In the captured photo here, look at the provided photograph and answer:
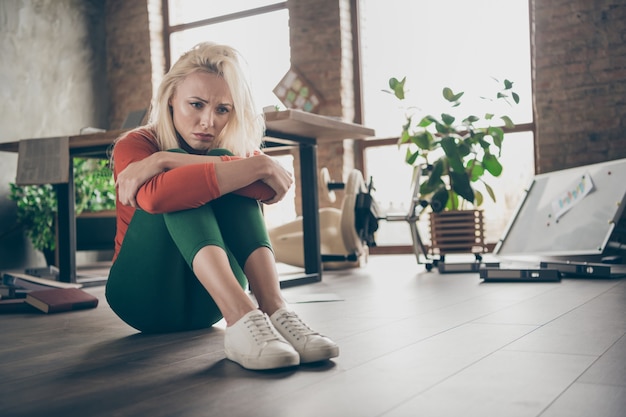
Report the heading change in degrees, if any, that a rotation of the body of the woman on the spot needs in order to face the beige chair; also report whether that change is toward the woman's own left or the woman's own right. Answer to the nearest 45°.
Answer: approximately 135° to the woman's own left

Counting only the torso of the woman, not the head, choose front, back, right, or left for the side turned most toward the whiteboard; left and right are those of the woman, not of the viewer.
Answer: left

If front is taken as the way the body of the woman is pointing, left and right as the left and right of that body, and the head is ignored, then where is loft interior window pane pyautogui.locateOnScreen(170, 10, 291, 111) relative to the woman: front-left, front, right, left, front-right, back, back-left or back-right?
back-left

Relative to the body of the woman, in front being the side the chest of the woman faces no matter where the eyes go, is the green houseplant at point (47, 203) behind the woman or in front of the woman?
behind

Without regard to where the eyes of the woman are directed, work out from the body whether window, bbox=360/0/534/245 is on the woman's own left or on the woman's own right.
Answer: on the woman's own left

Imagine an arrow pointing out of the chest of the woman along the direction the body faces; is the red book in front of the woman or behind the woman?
behind

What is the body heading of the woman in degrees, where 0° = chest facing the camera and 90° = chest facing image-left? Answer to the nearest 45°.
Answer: approximately 315°
